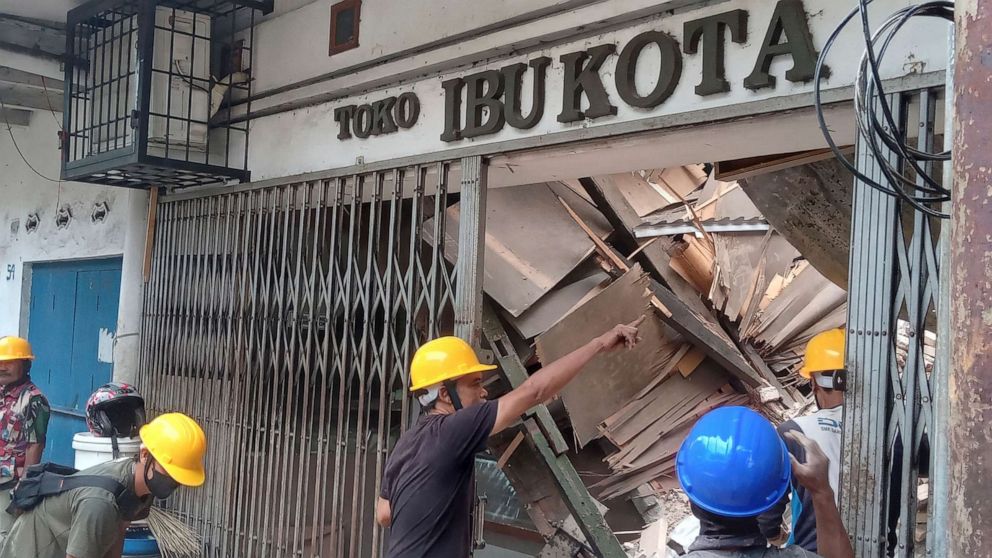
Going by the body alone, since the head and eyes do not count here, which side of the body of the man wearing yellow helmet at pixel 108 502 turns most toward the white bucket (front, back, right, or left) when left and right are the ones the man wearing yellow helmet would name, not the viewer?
left

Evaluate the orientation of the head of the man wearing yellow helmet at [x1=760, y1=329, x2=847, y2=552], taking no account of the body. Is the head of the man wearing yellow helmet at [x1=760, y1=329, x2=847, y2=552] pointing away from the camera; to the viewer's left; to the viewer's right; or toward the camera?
to the viewer's left

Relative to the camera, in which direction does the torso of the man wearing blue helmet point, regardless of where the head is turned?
away from the camera

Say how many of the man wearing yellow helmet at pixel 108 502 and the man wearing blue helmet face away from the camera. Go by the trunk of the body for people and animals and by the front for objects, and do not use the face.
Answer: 1

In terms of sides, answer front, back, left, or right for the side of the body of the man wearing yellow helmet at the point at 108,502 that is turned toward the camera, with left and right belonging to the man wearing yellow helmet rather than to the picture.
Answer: right

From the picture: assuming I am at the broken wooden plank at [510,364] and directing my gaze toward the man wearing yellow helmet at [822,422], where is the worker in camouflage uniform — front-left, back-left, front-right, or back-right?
back-right

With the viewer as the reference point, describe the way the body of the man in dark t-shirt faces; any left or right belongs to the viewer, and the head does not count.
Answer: facing away from the viewer and to the right of the viewer
